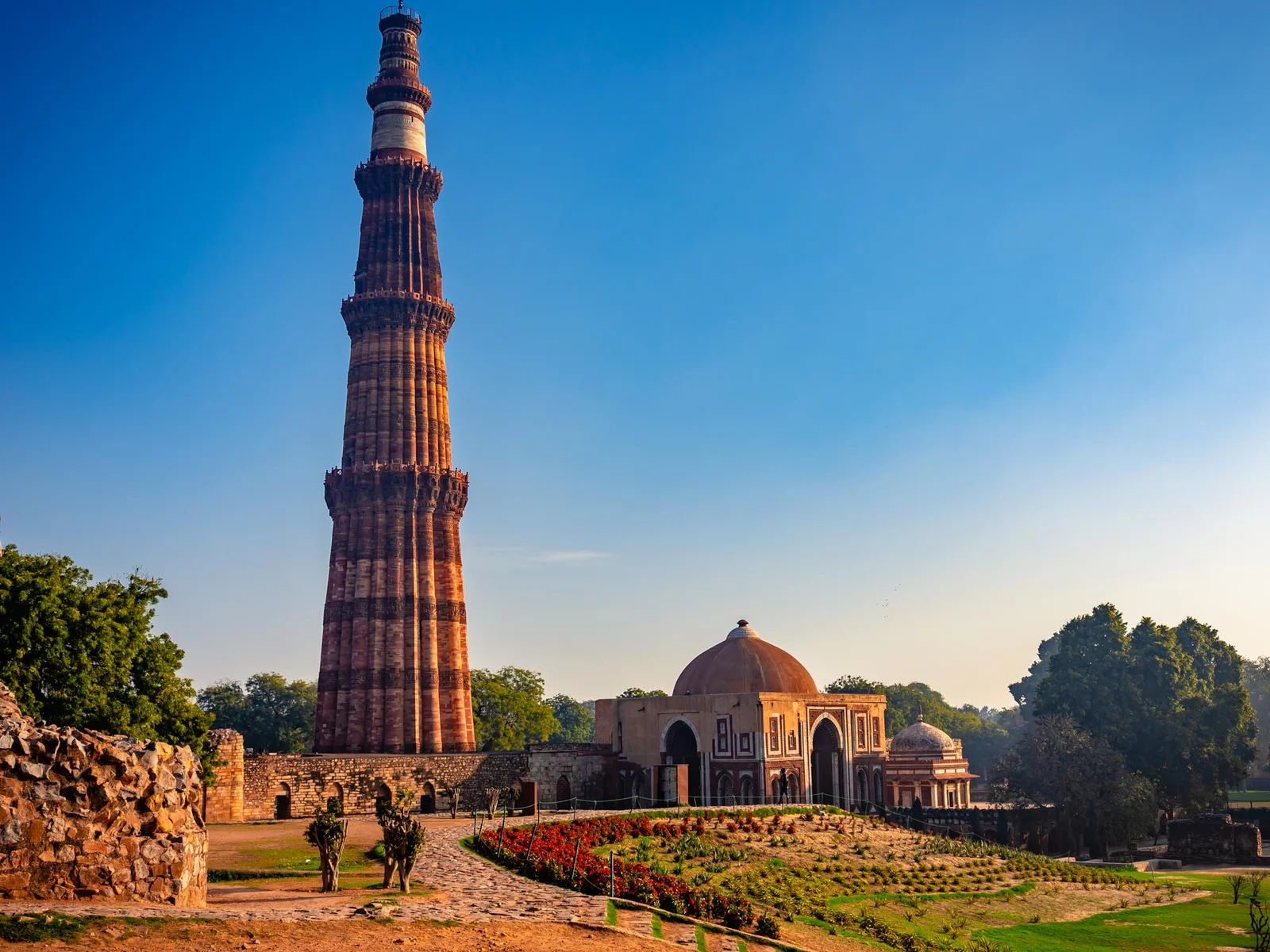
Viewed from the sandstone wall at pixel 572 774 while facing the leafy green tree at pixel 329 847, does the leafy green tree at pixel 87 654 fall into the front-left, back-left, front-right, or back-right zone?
front-right

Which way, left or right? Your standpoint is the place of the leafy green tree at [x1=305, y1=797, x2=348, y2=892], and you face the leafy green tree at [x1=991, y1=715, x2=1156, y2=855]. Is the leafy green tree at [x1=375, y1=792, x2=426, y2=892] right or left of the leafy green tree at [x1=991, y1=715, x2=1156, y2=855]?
right
